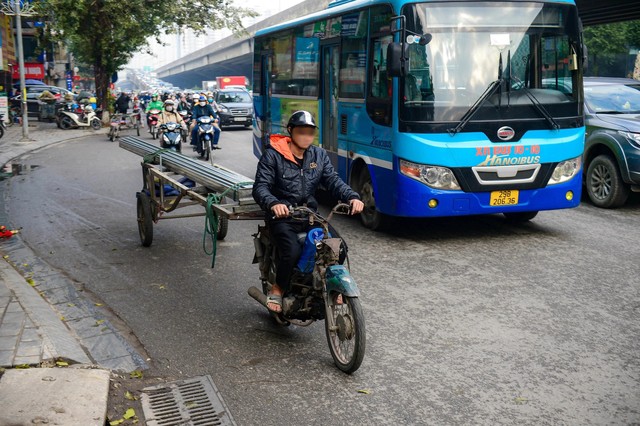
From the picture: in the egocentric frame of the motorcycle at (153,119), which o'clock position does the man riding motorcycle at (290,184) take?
The man riding motorcycle is roughly at 12 o'clock from the motorcycle.

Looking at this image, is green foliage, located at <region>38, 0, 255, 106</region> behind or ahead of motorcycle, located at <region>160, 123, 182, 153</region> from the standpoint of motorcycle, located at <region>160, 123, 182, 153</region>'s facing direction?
behind

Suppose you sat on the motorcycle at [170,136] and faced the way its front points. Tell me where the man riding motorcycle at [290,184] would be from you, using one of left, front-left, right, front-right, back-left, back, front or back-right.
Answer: front

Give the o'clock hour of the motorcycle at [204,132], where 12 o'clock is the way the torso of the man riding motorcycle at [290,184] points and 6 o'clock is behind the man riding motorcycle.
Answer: The motorcycle is roughly at 7 o'clock from the man riding motorcycle.

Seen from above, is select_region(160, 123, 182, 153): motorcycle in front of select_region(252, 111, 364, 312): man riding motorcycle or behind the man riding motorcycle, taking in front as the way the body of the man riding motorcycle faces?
behind

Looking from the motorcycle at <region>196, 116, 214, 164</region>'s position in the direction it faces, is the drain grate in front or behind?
in front

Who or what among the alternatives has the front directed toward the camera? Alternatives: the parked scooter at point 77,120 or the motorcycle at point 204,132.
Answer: the motorcycle

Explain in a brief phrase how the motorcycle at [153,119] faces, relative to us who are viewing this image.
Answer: facing the viewer

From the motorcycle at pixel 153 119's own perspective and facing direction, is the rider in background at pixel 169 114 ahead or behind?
ahead

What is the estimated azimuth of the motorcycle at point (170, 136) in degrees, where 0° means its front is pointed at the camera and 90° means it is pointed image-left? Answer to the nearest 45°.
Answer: approximately 0°

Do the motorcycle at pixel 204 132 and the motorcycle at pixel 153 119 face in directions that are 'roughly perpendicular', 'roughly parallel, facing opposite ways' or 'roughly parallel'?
roughly parallel

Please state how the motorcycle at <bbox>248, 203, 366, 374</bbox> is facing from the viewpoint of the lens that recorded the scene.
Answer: facing the viewer and to the right of the viewer

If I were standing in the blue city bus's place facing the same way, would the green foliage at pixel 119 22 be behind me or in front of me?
behind
